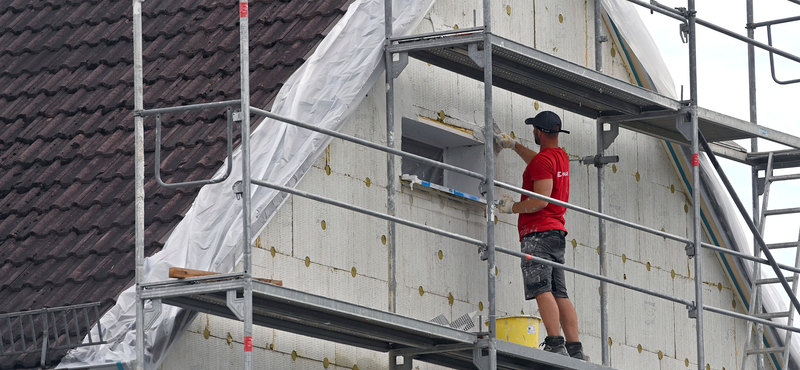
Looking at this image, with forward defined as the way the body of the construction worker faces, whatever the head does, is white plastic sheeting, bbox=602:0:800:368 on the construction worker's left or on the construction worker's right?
on the construction worker's right

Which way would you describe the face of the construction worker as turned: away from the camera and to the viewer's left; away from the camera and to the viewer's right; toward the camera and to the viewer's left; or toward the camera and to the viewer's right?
away from the camera and to the viewer's left

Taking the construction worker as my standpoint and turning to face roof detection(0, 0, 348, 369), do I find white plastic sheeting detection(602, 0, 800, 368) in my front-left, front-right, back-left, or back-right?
back-right

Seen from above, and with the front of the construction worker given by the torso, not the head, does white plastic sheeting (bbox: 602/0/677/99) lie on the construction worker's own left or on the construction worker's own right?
on the construction worker's own right

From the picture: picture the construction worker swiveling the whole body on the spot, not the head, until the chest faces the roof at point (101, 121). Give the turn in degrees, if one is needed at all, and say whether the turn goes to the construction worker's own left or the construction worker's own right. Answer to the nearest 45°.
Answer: approximately 45° to the construction worker's own left

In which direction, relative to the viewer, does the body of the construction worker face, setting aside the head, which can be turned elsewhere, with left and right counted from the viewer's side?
facing away from the viewer and to the left of the viewer
